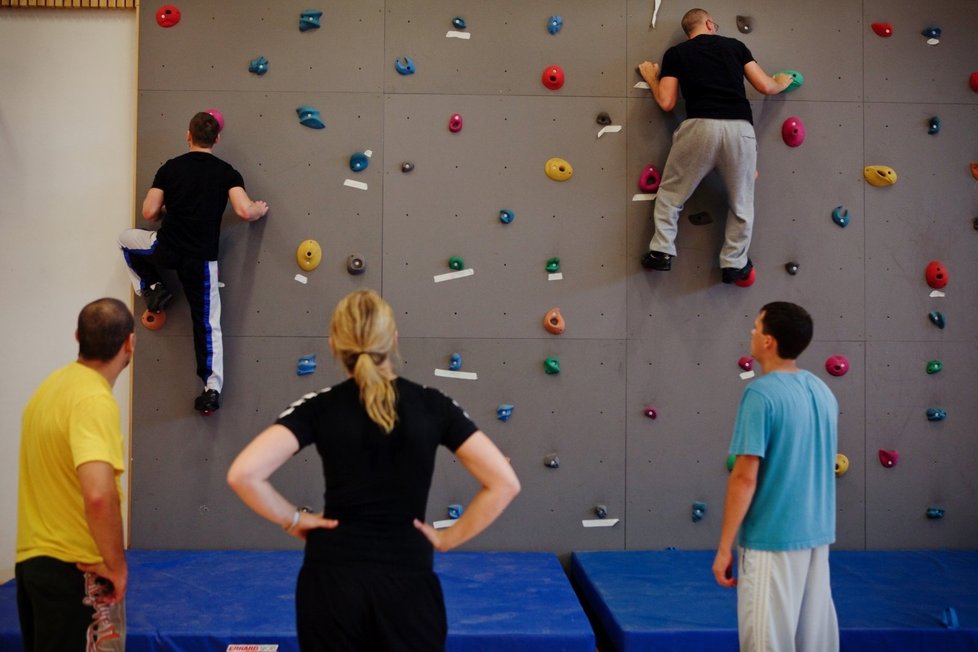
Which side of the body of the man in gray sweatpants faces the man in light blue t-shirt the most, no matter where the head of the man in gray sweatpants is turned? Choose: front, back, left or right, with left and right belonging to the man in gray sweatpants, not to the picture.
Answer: back

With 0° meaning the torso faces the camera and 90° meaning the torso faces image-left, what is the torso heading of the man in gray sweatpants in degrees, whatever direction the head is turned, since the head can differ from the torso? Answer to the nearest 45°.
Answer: approximately 180°

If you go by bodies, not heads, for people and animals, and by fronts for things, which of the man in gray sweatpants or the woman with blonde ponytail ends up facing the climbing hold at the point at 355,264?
the woman with blonde ponytail

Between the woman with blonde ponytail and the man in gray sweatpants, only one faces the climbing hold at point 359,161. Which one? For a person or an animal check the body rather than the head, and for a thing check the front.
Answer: the woman with blonde ponytail

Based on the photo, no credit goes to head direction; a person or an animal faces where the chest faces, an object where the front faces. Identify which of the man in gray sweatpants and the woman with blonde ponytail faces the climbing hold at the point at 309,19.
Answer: the woman with blonde ponytail

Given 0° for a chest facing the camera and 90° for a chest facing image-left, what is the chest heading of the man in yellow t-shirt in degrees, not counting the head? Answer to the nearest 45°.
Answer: approximately 225°

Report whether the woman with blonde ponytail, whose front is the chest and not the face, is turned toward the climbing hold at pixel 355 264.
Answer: yes

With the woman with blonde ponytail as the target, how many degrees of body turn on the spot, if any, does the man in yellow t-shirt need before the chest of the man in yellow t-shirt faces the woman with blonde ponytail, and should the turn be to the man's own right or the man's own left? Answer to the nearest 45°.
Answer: approximately 90° to the man's own right

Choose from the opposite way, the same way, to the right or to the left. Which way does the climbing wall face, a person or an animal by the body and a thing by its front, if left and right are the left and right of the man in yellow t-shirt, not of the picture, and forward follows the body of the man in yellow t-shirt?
the opposite way

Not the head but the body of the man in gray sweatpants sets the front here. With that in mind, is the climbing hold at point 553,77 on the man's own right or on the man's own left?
on the man's own left

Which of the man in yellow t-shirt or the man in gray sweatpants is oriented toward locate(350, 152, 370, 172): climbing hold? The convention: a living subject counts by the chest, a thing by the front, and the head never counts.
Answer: the man in yellow t-shirt

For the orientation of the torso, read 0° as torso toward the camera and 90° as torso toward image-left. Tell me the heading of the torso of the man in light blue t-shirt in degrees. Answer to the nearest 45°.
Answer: approximately 135°

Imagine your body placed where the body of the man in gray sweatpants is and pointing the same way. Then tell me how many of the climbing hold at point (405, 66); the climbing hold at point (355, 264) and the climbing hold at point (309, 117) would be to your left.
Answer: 3

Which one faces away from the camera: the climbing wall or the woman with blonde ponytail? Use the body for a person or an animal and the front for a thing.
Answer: the woman with blonde ponytail
